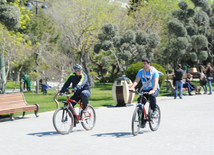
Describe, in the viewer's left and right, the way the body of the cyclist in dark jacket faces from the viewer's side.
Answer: facing the viewer and to the left of the viewer

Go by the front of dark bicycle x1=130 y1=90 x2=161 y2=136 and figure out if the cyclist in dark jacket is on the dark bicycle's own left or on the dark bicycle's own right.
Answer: on the dark bicycle's own right

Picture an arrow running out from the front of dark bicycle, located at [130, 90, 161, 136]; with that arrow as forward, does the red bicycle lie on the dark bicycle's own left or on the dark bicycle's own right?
on the dark bicycle's own right

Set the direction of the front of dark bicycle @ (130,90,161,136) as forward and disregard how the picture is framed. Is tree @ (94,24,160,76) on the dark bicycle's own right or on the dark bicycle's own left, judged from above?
on the dark bicycle's own right

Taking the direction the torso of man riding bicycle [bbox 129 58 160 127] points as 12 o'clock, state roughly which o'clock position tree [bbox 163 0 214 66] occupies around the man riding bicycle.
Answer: The tree is roughly at 5 o'clock from the man riding bicycle.

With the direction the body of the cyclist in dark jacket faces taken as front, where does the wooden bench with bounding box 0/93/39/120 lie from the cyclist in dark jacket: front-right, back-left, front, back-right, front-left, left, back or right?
right

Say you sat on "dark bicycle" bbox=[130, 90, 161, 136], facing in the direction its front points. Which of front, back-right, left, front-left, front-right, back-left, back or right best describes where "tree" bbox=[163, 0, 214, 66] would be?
back-right
